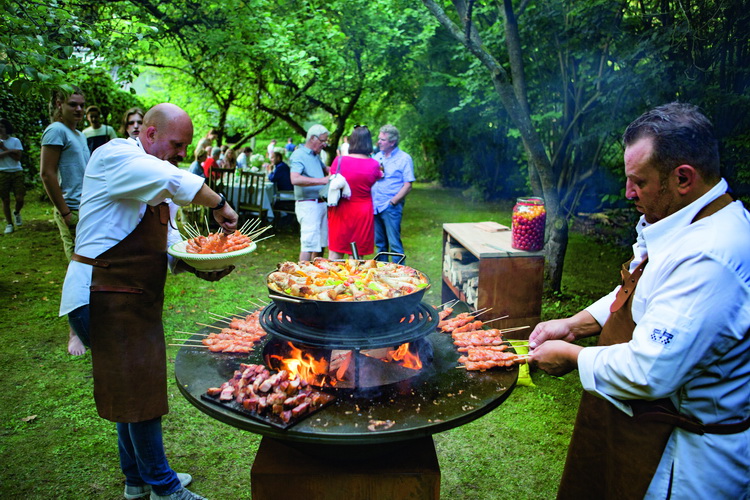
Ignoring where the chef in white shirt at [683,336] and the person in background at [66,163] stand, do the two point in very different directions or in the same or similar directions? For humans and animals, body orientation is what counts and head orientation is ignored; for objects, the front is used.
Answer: very different directions

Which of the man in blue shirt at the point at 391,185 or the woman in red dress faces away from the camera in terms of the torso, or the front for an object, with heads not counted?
the woman in red dress

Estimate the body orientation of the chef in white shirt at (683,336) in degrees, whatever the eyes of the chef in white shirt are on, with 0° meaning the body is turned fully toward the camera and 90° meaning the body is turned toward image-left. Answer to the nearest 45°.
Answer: approximately 90°

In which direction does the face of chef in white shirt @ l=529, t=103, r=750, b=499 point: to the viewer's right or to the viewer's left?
to the viewer's left

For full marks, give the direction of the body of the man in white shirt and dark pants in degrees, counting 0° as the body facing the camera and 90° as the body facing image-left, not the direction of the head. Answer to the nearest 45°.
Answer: approximately 270°

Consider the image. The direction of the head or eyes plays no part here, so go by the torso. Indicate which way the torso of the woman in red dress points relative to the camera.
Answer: away from the camera

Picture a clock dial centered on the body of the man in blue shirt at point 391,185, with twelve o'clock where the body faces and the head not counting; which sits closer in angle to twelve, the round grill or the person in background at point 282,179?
the round grill

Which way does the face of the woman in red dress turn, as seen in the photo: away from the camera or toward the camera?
away from the camera

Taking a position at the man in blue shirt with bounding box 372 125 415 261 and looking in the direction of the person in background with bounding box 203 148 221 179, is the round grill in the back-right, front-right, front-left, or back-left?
back-left

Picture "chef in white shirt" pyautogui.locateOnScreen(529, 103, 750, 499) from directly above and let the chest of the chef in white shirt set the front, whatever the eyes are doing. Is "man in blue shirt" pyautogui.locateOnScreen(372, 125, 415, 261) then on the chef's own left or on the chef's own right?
on the chef's own right
